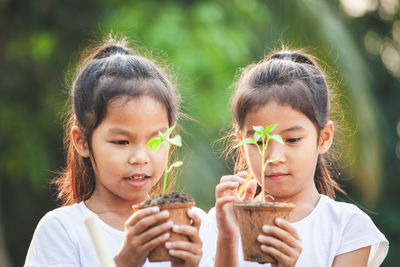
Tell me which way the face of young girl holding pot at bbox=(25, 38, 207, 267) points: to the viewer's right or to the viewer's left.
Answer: to the viewer's right

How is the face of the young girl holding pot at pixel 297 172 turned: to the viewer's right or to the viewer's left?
to the viewer's left

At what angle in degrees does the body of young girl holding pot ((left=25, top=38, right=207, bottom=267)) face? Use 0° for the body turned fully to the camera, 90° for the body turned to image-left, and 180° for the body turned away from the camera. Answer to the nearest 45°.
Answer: approximately 315°

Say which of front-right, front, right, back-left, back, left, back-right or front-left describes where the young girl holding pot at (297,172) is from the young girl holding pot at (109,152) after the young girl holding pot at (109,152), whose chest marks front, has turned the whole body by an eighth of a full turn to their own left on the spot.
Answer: front
